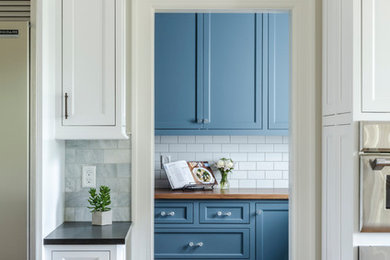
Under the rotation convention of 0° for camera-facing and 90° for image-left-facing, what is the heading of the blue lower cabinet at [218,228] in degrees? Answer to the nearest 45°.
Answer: approximately 0°

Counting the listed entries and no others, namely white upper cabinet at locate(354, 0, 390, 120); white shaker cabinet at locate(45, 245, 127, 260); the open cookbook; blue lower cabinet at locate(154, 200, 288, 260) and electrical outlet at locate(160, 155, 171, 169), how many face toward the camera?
5

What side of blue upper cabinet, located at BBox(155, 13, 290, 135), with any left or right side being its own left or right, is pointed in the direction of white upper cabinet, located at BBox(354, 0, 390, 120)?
front

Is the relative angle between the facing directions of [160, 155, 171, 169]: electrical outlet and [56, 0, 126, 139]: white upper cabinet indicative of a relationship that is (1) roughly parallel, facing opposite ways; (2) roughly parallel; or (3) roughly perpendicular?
roughly parallel

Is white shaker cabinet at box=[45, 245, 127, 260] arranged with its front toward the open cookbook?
no

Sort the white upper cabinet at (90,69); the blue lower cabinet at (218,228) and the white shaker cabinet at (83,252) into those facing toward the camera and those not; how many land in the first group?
3

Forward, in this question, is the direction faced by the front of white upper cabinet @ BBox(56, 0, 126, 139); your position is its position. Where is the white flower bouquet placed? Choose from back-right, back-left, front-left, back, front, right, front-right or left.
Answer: back-left

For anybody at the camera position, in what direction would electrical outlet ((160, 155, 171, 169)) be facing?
facing the viewer

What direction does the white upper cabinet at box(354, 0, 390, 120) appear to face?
toward the camera

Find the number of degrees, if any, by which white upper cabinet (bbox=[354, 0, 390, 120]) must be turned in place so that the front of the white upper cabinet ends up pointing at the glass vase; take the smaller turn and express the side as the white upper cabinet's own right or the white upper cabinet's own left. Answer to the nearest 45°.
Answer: approximately 135° to the white upper cabinet's own right

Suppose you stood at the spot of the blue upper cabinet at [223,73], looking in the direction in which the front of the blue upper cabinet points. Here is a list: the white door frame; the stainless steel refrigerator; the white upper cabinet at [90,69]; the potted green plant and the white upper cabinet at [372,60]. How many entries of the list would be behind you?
0

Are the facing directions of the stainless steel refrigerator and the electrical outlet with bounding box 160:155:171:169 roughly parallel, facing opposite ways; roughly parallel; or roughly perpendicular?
roughly parallel

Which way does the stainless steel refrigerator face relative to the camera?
toward the camera

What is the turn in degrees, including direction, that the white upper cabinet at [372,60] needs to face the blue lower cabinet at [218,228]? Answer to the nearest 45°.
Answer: approximately 135° to its right

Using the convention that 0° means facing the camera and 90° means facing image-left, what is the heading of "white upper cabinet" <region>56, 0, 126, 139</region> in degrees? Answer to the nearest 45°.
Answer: approximately 0°

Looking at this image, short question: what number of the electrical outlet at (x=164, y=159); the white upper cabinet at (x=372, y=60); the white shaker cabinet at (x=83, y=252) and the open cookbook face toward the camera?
4

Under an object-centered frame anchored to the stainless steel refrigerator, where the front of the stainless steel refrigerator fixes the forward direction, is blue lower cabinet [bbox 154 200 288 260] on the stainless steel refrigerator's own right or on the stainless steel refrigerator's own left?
on the stainless steel refrigerator's own left

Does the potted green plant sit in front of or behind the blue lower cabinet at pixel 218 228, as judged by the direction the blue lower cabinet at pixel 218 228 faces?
in front

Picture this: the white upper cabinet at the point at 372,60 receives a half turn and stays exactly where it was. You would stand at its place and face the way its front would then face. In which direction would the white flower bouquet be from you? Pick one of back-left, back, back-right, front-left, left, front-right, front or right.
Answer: front-left
